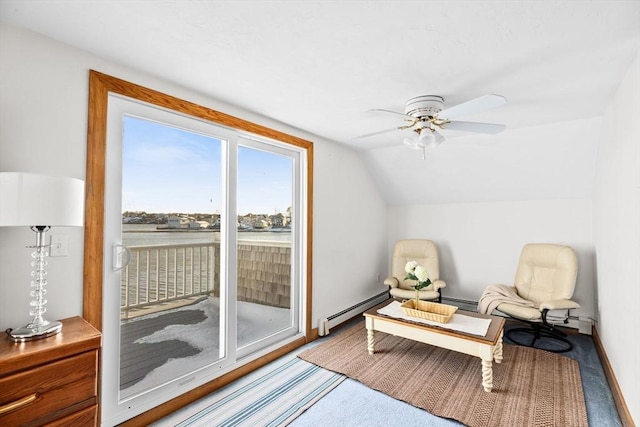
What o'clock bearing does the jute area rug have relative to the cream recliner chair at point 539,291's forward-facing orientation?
The jute area rug is roughly at 11 o'clock from the cream recliner chair.

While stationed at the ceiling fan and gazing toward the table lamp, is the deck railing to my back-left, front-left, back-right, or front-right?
front-right

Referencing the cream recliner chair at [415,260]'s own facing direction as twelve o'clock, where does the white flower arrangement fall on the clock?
The white flower arrangement is roughly at 12 o'clock from the cream recliner chair.

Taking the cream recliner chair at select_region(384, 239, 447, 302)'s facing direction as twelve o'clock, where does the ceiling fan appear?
The ceiling fan is roughly at 12 o'clock from the cream recliner chair.

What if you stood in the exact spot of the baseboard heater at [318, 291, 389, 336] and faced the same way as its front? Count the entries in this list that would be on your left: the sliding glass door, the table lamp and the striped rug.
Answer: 0

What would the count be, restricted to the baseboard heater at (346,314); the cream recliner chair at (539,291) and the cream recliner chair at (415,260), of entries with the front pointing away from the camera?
0

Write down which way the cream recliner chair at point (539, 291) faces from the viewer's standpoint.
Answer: facing the viewer and to the left of the viewer

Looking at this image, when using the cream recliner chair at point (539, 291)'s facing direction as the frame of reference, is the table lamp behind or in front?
in front

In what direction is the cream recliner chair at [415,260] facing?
toward the camera

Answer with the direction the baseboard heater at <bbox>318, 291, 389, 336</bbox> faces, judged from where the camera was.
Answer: facing the viewer and to the right of the viewer

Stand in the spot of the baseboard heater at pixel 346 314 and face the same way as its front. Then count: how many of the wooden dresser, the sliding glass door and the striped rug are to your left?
0

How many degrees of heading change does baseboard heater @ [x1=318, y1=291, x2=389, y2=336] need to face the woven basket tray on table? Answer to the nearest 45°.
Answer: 0° — it already faces it

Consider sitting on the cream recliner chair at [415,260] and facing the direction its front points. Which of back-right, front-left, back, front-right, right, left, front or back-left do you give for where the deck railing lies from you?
front-right

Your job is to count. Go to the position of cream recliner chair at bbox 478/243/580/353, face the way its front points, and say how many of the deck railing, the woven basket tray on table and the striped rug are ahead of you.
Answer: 3

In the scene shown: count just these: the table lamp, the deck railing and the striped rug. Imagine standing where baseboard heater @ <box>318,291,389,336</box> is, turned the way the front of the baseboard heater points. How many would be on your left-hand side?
0

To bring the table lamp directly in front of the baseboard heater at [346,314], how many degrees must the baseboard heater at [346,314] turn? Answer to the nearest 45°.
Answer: approximately 90° to its right

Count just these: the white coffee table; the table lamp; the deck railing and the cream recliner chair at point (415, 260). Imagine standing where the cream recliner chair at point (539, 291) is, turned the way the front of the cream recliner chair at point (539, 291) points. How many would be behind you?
0

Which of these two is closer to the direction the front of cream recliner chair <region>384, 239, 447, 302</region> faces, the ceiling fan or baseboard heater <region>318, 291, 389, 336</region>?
the ceiling fan

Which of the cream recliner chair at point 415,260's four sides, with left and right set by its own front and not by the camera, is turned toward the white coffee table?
front

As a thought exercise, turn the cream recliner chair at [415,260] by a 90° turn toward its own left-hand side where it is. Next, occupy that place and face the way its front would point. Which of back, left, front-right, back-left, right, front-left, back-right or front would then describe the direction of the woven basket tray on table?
right
